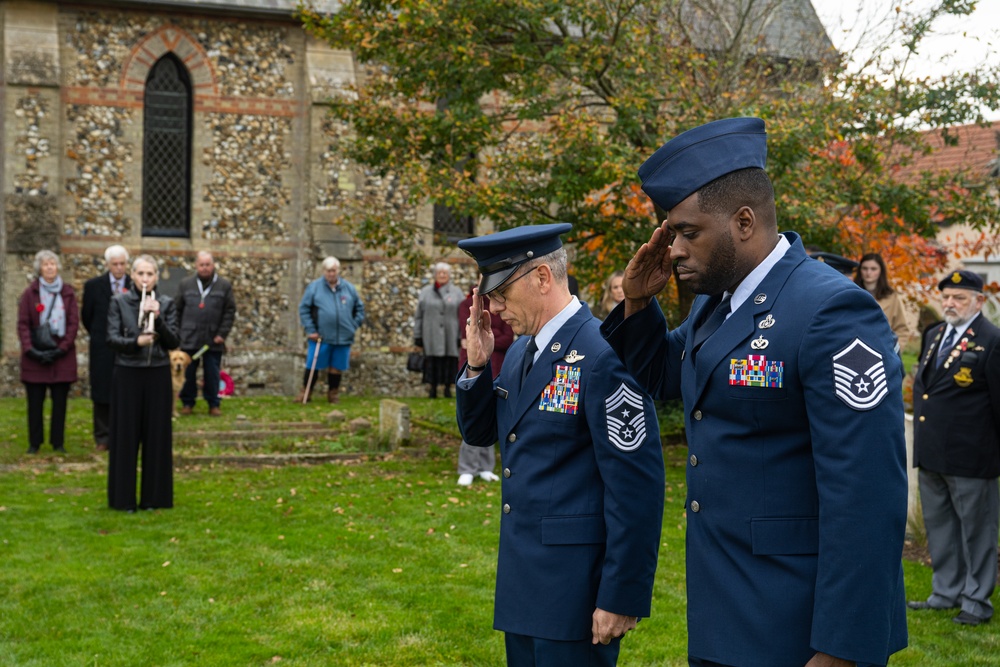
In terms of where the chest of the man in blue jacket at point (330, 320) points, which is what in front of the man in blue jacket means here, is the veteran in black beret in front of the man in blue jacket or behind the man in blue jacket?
in front

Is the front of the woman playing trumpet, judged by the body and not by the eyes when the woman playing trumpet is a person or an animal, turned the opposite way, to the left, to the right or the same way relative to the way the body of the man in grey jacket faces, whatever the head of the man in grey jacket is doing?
the same way

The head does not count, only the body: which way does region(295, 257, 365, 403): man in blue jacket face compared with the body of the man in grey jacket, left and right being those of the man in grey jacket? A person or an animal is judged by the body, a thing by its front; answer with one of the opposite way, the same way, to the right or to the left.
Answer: the same way

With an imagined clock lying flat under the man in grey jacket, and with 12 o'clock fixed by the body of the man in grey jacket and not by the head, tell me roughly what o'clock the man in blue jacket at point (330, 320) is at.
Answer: The man in blue jacket is roughly at 8 o'clock from the man in grey jacket.

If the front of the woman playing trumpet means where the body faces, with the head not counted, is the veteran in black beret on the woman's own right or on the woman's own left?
on the woman's own left

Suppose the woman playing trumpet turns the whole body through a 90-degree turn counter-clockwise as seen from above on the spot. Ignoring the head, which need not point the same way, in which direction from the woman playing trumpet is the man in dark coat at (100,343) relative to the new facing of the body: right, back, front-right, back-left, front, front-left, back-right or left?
left

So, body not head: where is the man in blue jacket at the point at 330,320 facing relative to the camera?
toward the camera

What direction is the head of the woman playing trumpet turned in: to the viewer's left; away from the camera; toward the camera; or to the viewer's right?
toward the camera

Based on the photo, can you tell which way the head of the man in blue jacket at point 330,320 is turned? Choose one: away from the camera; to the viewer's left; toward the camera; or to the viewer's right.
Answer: toward the camera

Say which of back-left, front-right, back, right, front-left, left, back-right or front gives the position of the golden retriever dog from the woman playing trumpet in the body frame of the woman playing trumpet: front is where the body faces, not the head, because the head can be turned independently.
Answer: back

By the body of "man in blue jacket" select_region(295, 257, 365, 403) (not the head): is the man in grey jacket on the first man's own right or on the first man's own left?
on the first man's own right

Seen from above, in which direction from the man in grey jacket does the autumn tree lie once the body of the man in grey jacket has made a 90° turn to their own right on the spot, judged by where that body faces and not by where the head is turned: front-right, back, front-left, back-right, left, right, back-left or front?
back-left

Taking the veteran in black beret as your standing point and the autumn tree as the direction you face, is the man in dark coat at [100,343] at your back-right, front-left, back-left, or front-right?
front-left

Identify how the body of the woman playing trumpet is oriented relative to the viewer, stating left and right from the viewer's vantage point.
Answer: facing the viewer

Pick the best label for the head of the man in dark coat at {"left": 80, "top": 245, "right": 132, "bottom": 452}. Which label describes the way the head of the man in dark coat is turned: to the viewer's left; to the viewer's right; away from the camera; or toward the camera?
toward the camera

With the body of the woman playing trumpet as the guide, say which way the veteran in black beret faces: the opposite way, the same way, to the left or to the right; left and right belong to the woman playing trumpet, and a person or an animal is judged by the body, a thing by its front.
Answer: to the right

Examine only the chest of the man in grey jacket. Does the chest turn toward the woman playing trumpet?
yes

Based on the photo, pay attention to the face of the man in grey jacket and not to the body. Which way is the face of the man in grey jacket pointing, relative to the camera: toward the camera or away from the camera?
toward the camera
